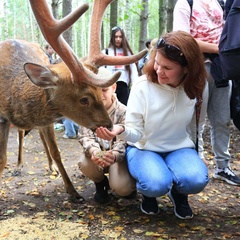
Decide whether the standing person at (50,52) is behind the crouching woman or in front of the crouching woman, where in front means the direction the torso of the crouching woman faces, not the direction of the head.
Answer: behind

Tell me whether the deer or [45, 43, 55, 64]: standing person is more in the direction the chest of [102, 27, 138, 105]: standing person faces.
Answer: the deer

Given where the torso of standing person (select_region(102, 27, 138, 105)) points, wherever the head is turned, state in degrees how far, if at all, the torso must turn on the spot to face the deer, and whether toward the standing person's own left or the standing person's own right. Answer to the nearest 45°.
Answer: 0° — they already face it

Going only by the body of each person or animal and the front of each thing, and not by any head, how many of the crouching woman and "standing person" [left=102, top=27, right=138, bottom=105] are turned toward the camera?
2

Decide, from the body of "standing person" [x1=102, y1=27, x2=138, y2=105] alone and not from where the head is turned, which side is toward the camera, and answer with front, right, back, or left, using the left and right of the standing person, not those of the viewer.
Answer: front

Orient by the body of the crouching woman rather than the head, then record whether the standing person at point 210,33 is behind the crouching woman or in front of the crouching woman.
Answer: behind

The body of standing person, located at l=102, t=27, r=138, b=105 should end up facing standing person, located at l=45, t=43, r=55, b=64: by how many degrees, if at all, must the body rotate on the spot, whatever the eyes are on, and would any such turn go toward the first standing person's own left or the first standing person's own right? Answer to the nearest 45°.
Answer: approximately 90° to the first standing person's own right

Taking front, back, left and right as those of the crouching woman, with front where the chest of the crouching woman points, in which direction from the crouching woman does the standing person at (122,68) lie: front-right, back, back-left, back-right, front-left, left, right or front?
back

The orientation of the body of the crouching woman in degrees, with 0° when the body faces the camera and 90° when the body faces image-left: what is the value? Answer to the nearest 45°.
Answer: approximately 0°

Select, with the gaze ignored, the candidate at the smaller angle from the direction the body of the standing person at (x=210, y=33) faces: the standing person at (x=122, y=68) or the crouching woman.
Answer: the crouching woman
